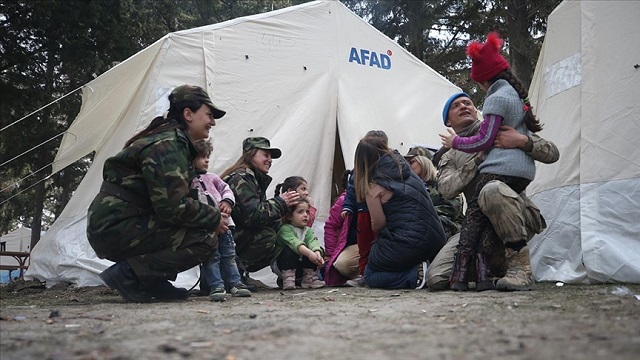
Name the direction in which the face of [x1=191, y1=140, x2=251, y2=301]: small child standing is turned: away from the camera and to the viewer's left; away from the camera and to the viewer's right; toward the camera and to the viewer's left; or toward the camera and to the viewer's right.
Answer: toward the camera and to the viewer's right

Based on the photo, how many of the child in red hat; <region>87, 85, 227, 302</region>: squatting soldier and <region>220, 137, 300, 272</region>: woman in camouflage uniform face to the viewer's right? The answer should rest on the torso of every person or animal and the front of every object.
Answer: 2

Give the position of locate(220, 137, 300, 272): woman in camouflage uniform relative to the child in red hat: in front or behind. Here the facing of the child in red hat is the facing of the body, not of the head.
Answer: in front

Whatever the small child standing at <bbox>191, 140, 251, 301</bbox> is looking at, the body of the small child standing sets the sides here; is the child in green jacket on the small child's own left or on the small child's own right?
on the small child's own left

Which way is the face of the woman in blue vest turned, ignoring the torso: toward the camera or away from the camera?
away from the camera

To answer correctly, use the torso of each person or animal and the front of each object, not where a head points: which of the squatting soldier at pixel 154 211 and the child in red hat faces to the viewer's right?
the squatting soldier

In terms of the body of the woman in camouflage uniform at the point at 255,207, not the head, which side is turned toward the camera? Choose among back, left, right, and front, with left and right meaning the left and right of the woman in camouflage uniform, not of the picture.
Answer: right

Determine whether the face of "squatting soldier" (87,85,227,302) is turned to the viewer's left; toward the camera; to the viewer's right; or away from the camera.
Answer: to the viewer's right

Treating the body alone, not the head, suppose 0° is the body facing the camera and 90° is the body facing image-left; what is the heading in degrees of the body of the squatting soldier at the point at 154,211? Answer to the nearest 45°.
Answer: approximately 270°
